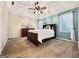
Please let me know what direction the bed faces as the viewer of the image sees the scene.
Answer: facing the viewer and to the left of the viewer
